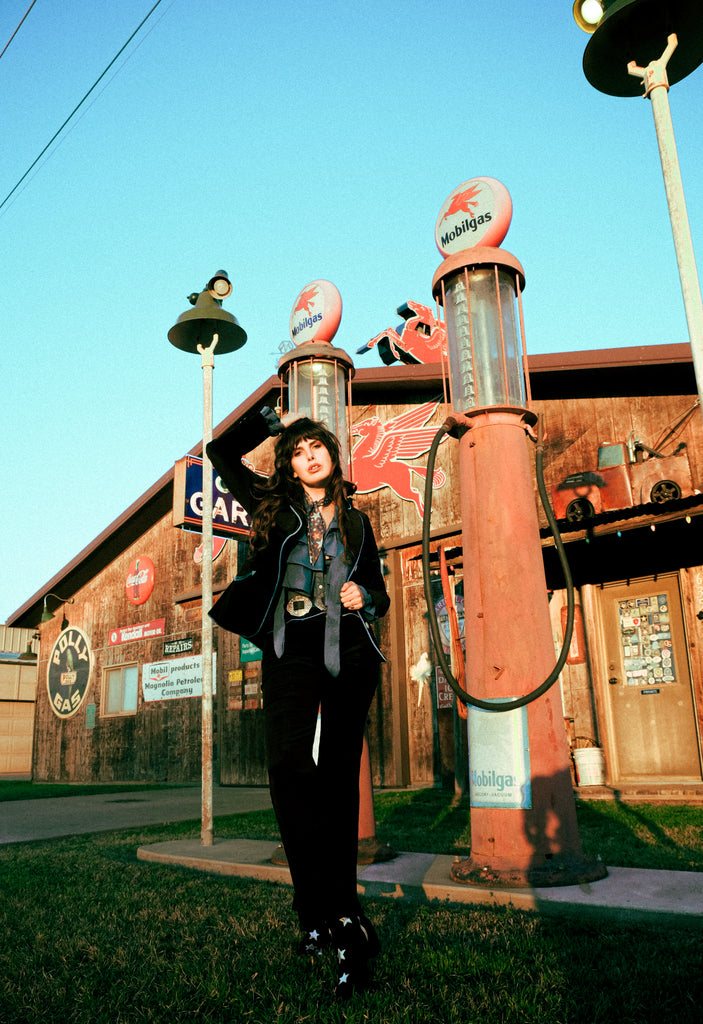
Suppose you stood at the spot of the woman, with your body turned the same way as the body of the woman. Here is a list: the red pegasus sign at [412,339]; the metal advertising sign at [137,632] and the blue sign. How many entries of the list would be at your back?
3

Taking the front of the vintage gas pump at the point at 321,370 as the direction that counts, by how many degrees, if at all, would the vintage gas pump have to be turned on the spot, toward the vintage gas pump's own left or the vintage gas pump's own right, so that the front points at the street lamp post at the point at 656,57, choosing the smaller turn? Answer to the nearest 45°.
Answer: approximately 90° to the vintage gas pump's own left

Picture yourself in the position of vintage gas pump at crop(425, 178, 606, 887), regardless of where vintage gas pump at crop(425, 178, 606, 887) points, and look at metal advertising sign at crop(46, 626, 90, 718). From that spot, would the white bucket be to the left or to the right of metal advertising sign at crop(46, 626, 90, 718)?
right

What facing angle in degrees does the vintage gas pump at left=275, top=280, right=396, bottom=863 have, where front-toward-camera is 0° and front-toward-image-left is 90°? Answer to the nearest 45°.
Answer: approximately 45°

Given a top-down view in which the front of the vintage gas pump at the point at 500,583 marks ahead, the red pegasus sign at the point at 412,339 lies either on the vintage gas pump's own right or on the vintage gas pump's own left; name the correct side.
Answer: on the vintage gas pump's own right

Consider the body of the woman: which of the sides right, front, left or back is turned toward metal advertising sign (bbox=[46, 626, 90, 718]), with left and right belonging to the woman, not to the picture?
back
